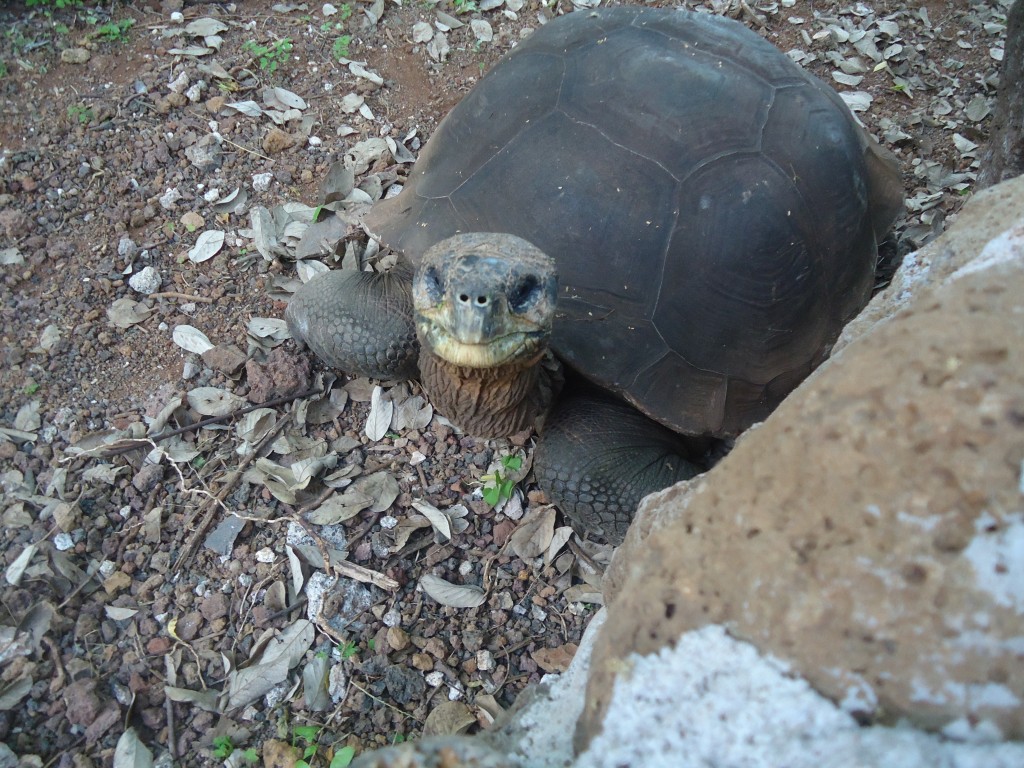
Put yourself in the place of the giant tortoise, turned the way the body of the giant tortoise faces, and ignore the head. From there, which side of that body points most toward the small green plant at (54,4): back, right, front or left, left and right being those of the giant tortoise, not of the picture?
right

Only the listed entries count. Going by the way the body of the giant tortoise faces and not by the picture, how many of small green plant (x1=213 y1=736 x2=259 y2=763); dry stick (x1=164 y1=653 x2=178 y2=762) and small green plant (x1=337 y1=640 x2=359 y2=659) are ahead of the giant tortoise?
3

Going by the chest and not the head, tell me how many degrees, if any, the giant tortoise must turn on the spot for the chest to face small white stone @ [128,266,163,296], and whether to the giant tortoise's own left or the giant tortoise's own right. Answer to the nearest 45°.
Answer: approximately 45° to the giant tortoise's own right

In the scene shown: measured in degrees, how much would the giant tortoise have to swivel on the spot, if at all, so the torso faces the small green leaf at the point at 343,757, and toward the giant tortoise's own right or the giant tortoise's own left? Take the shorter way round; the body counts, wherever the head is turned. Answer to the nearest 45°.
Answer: approximately 45° to the giant tortoise's own left

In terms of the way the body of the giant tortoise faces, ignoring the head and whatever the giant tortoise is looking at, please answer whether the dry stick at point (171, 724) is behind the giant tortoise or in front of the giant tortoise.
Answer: in front

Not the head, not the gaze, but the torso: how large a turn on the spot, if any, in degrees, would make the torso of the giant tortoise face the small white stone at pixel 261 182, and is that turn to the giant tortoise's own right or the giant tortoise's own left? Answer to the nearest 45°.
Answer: approximately 90° to the giant tortoise's own right

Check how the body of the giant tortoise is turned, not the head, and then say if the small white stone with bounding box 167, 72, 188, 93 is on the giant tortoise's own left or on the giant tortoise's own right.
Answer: on the giant tortoise's own right

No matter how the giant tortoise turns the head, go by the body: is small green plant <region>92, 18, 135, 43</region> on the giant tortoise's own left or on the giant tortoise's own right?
on the giant tortoise's own right

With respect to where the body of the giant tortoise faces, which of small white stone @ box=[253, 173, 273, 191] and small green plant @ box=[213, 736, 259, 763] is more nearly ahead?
the small green plant

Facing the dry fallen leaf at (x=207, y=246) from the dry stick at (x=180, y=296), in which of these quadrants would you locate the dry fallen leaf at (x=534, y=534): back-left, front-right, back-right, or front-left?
back-right

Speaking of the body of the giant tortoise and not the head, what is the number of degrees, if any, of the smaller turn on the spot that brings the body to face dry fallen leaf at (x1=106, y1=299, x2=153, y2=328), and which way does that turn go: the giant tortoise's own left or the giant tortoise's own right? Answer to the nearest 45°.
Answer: approximately 45° to the giant tortoise's own right

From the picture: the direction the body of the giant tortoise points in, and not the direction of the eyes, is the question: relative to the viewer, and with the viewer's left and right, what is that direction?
facing the viewer and to the left of the viewer
